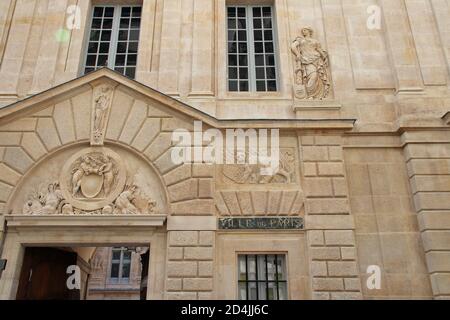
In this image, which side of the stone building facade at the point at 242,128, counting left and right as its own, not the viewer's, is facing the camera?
front

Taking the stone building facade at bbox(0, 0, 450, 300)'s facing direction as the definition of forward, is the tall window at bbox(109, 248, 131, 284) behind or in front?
behind
